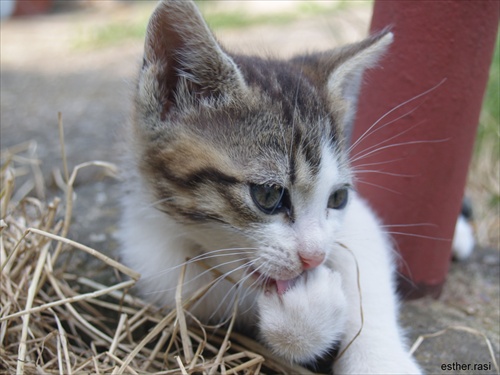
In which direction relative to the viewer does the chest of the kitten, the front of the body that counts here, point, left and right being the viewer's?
facing the viewer and to the right of the viewer
